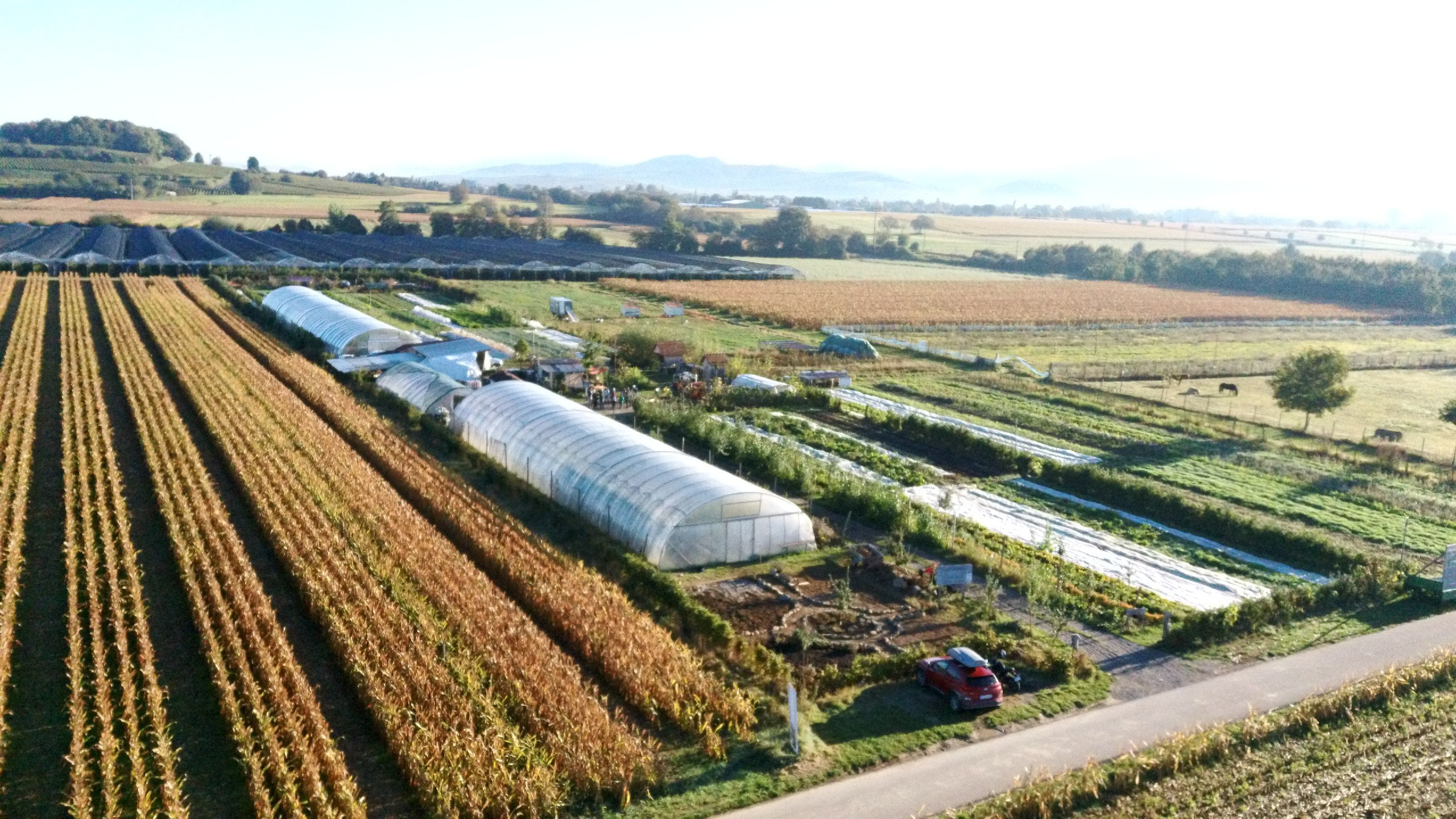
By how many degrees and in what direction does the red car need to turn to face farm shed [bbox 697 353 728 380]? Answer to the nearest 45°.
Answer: approximately 45° to its right

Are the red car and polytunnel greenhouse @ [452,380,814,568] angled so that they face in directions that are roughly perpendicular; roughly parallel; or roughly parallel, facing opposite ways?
roughly parallel, facing opposite ways

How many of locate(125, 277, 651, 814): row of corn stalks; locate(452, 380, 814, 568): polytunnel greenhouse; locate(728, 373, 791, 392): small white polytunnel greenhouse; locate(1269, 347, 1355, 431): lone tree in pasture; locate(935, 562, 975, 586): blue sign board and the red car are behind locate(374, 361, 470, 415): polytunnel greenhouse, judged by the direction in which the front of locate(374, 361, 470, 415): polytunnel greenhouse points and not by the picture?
0

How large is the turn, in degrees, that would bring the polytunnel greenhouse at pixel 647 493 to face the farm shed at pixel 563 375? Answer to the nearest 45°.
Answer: approximately 135° to its left

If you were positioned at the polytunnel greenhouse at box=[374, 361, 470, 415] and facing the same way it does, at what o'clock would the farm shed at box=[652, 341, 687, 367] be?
The farm shed is roughly at 9 o'clock from the polytunnel greenhouse.

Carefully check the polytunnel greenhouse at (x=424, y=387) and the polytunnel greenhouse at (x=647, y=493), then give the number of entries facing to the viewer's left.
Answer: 0

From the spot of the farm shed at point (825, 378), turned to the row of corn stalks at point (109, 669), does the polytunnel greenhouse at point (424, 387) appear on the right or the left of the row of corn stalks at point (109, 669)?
right

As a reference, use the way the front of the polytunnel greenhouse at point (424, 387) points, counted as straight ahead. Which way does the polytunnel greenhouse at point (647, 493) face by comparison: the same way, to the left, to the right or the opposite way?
the same way

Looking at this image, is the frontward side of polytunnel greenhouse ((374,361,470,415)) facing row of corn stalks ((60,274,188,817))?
no

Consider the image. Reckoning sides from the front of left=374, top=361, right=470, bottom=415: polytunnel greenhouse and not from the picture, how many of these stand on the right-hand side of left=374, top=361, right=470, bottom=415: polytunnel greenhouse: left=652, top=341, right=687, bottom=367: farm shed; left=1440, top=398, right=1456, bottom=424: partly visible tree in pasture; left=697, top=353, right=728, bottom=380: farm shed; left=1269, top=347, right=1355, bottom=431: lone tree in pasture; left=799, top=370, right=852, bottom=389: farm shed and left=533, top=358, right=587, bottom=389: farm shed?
0

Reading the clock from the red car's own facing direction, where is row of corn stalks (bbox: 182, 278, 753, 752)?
The row of corn stalks is roughly at 11 o'clock from the red car.

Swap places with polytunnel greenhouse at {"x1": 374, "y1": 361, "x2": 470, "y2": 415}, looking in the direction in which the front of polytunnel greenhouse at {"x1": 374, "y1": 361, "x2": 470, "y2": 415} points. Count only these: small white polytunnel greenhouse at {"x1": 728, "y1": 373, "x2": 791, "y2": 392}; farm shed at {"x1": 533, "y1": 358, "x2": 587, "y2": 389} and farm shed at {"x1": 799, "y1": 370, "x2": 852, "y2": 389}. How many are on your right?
0

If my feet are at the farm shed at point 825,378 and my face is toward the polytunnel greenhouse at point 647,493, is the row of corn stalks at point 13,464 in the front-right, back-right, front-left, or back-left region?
front-right

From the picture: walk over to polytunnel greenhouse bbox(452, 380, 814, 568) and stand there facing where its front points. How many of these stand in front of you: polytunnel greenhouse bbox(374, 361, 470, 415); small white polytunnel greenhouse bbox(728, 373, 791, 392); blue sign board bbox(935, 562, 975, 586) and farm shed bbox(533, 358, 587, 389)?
1

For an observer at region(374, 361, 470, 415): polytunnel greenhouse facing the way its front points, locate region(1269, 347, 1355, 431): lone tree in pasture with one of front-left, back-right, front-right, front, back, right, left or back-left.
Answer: front-left

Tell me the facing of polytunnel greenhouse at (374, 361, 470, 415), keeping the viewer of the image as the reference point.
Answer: facing the viewer and to the right of the viewer

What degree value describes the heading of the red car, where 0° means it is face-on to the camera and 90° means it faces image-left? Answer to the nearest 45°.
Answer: approximately 135°
